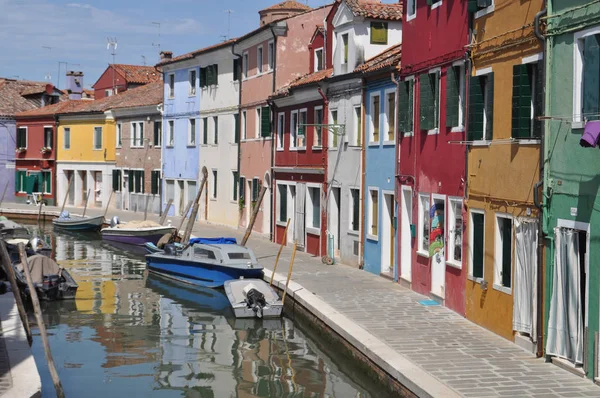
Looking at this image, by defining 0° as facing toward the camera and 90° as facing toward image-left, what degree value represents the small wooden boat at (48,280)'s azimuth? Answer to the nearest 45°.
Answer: approximately 135°

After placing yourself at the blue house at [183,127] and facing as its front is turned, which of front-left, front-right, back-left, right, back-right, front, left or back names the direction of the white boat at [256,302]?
front-left

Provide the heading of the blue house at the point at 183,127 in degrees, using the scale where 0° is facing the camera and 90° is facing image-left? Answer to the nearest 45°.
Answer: approximately 45°

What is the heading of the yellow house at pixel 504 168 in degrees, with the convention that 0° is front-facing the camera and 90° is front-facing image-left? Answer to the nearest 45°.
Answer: approximately 45°

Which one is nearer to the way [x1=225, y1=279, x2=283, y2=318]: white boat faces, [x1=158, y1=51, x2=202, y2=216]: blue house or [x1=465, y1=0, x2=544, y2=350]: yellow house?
the blue house

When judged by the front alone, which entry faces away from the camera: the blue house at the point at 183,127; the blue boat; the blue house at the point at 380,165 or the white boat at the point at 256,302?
the white boat

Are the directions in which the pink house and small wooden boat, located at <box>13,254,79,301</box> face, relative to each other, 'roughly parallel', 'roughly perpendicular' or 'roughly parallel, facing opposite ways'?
roughly perpendicular

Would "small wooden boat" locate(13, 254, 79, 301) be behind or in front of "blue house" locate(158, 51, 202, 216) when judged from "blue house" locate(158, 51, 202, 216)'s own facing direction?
in front

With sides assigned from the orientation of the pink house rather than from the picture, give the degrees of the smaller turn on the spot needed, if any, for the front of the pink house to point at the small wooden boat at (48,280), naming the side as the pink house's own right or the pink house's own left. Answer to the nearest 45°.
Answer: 0° — it already faces it

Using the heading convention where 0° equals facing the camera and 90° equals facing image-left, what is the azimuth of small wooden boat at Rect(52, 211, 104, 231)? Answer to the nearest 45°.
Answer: approximately 270°

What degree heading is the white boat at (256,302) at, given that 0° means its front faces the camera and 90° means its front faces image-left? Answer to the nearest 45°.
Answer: approximately 180°

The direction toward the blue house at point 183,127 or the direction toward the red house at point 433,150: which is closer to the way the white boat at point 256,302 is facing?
the blue house
